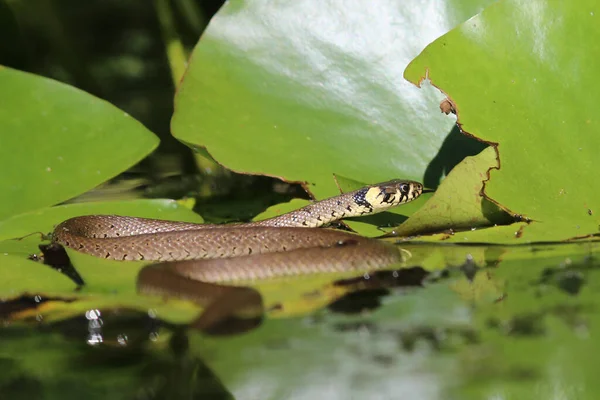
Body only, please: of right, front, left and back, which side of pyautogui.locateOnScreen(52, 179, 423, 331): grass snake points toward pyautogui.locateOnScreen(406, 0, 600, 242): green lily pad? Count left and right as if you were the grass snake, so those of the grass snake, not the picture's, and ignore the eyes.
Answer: front

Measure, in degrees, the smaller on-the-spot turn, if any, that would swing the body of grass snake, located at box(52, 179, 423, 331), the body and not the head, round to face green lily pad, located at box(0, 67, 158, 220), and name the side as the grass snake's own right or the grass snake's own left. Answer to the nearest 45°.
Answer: approximately 135° to the grass snake's own left

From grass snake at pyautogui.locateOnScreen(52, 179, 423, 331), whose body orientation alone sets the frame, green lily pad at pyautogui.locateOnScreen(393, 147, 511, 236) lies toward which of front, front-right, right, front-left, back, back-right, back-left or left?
front

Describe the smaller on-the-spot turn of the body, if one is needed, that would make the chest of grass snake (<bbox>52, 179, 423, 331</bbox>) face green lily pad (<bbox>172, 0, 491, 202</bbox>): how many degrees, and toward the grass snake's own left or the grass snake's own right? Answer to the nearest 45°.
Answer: approximately 90° to the grass snake's own left

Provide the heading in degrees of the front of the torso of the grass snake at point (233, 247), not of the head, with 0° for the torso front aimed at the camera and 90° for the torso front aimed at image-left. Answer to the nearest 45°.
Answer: approximately 270°
